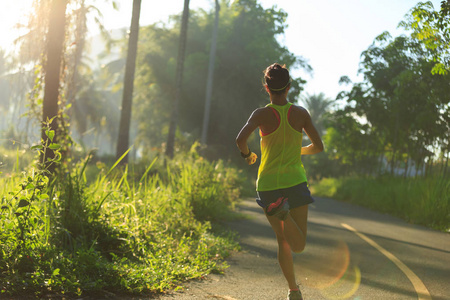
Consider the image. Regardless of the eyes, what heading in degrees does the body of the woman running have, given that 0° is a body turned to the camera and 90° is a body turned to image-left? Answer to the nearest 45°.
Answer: approximately 180°

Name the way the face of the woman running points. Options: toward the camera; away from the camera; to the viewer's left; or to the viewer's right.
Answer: away from the camera
